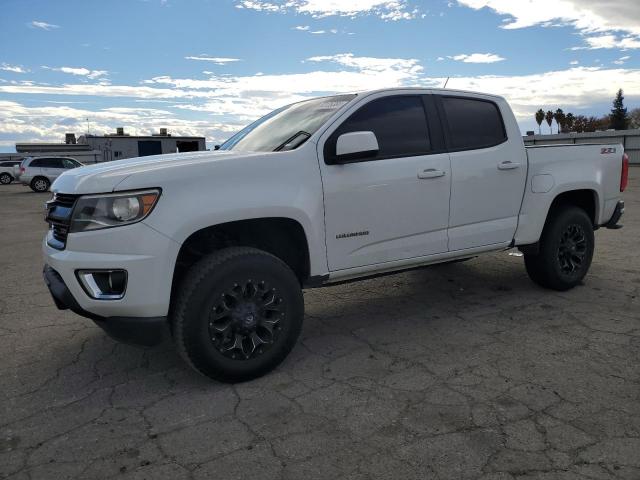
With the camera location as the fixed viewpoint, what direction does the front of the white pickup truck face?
facing the viewer and to the left of the viewer

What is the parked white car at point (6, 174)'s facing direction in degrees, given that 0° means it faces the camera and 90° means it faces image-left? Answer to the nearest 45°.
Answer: approximately 90°

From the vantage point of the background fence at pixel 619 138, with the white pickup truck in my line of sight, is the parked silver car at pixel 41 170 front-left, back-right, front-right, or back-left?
front-right

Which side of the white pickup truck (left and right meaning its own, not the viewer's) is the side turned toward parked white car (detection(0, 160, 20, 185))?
right
